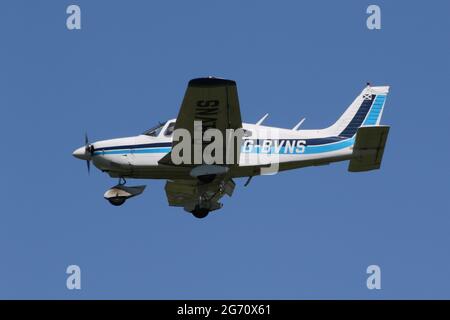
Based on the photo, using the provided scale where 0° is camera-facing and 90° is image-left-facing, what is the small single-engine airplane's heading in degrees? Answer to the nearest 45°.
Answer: approximately 90°
